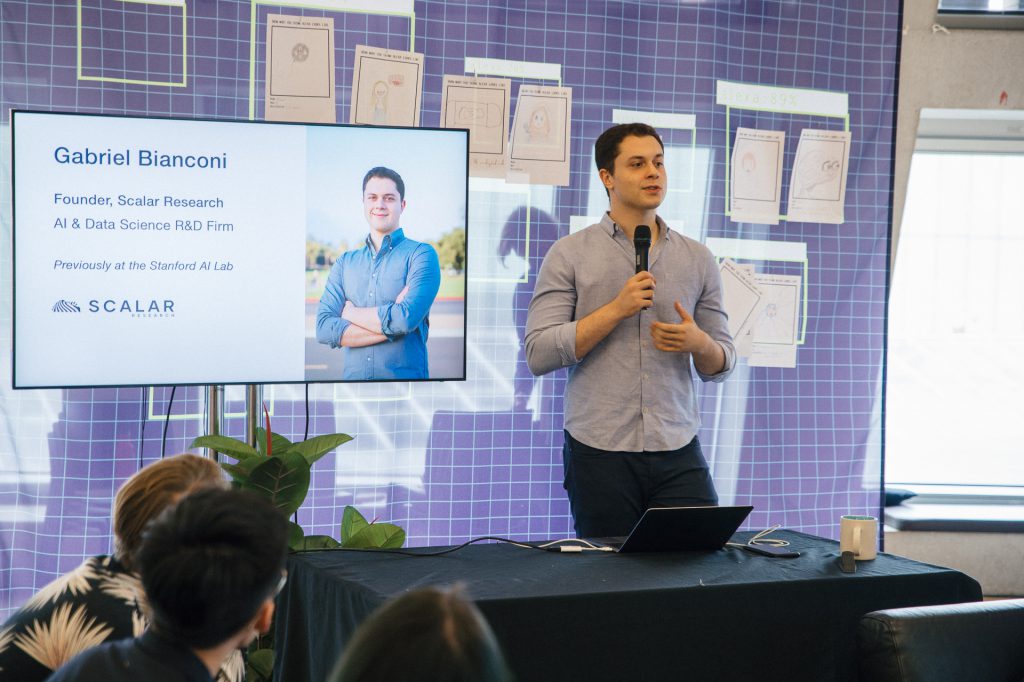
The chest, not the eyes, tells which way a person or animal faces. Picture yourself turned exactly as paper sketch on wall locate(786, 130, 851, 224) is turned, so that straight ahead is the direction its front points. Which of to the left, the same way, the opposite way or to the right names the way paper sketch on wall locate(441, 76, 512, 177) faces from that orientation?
the same way

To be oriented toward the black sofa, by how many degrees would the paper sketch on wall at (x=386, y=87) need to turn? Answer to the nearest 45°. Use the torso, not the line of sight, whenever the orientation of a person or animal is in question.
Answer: approximately 45° to its left

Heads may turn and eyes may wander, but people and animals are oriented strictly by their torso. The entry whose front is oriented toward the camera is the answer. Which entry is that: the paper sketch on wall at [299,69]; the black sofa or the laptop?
the paper sketch on wall

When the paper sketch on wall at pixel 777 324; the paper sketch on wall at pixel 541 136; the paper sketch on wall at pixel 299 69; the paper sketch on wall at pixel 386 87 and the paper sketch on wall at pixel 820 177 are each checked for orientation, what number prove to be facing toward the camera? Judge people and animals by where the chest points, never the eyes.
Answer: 5

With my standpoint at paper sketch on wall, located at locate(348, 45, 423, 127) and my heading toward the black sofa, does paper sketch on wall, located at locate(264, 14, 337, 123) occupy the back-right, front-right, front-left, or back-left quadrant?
back-right

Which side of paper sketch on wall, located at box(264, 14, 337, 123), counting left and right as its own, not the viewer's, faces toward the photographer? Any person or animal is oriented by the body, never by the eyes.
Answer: front

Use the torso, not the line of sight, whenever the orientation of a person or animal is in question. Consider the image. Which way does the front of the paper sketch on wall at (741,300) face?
toward the camera

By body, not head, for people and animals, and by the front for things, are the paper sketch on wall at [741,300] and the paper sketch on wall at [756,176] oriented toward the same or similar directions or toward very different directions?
same or similar directions

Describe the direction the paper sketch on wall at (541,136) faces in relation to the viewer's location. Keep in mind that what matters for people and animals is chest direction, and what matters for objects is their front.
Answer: facing the viewer

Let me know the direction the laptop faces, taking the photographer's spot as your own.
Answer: facing away from the viewer and to the left of the viewer

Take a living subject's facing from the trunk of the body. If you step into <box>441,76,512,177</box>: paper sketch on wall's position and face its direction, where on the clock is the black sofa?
The black sofa is roughly at 11 o'clock from the paper sketch on wall.

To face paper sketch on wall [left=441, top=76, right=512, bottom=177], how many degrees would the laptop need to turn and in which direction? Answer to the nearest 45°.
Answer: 0° — it already faces it

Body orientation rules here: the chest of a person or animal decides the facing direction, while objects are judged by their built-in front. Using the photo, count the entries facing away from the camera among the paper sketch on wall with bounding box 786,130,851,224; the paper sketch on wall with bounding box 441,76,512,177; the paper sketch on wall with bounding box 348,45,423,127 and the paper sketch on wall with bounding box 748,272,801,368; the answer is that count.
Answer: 0

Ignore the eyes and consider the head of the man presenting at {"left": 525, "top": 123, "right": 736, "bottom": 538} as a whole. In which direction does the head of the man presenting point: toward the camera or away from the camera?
toward the camera

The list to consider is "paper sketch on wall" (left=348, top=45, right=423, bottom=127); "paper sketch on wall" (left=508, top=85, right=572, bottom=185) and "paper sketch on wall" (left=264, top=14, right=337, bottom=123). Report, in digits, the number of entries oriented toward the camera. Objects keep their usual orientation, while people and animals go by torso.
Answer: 3

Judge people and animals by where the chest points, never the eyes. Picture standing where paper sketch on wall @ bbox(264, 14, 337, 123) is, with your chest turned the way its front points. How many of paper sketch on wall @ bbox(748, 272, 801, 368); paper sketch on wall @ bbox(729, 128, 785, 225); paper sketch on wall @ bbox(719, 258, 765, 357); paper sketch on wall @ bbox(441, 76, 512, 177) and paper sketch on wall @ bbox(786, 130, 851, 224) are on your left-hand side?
5

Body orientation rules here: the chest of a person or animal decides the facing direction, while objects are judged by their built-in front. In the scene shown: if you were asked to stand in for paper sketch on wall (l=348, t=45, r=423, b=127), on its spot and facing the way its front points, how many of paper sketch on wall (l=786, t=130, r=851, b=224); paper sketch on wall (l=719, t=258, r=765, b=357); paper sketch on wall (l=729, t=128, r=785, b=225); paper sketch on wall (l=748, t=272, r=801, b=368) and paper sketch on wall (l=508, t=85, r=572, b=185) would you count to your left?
5

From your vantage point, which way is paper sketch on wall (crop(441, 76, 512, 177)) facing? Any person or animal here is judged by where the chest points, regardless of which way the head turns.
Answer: toward the camera
